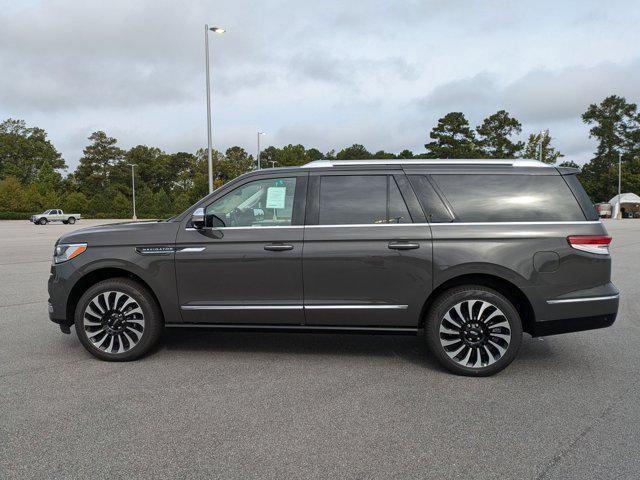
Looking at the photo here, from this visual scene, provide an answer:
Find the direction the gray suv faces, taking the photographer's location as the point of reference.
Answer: facing to the left of the viewer
